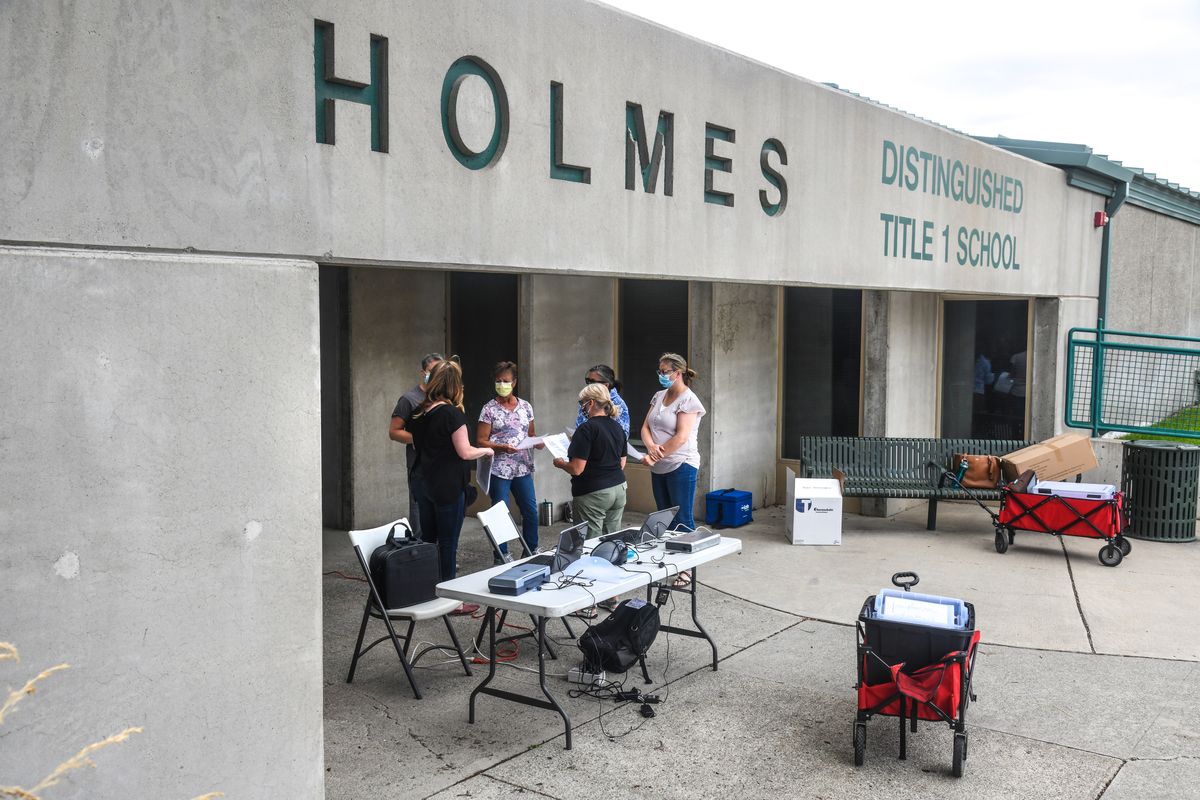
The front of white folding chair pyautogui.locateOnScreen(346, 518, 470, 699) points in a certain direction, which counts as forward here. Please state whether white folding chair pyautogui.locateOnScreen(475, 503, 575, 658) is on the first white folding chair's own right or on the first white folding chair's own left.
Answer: on the first white folding chair's own left

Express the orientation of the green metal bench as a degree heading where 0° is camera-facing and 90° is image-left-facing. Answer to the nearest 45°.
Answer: approximately 0°

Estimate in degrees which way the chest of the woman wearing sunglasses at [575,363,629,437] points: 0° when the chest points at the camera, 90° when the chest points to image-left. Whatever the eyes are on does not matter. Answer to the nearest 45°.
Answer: approximately 45°

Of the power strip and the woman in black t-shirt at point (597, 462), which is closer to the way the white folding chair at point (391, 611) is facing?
the power strip

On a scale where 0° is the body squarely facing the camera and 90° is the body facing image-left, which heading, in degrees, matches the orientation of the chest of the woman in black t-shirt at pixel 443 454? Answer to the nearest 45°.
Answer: approximately 225°
